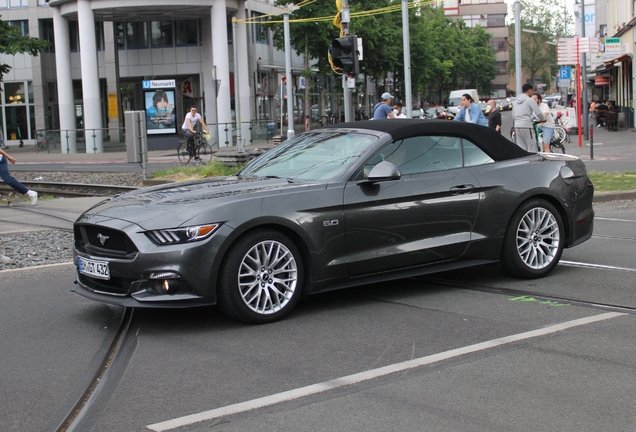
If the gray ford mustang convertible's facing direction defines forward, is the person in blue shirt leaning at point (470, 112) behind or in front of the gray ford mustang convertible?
behind

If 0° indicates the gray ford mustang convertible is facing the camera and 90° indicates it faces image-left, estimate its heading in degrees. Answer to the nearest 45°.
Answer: approximately 45°

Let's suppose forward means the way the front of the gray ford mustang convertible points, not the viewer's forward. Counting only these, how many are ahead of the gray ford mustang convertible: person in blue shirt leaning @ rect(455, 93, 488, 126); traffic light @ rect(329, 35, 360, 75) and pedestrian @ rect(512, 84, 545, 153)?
0

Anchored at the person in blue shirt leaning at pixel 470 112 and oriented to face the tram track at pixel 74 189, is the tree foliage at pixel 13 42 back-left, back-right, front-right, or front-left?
front-right

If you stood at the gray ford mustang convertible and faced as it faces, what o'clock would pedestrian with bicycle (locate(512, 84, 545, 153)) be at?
The pedestrian with bicycle is roughly at 5 o'clock from the gray ford mustang convertible.

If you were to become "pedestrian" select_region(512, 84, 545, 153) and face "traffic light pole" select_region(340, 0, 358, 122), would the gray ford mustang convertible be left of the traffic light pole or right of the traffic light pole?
left
